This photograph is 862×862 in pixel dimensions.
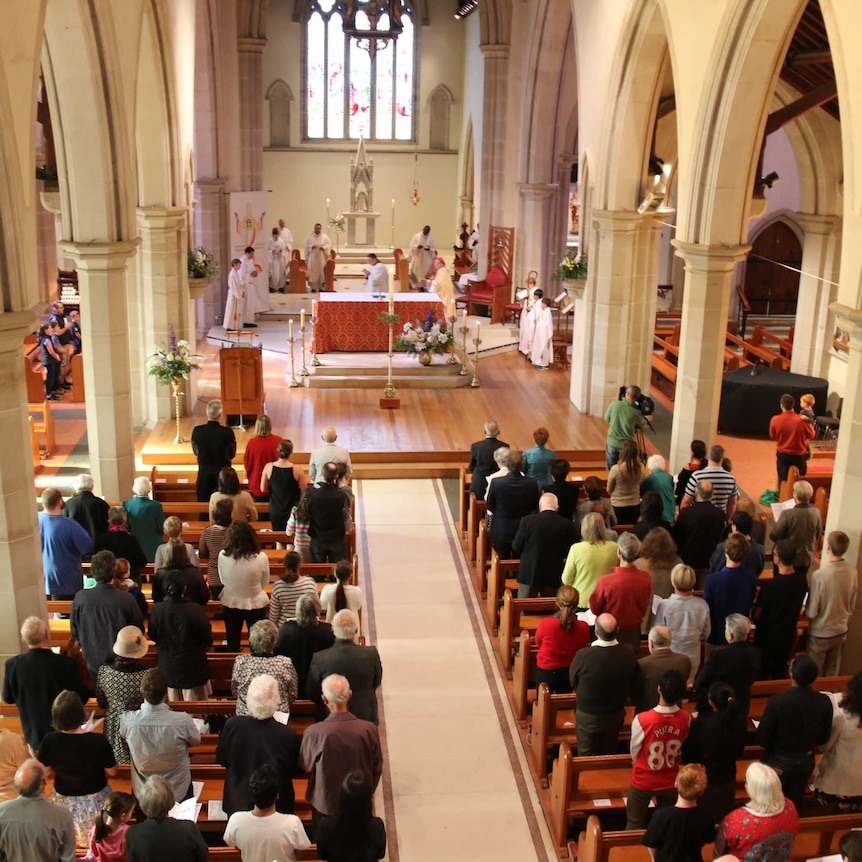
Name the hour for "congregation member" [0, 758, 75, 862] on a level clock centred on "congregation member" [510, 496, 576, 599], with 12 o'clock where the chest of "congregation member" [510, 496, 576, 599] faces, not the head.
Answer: "congregation member" [0, 758, 75, 862] is roughly at 7 o'clock from "congregation member" [510, 496, 576, 599].

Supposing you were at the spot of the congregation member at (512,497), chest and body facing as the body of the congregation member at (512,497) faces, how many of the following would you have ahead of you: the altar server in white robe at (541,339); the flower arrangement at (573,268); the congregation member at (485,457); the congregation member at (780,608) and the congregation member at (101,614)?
3

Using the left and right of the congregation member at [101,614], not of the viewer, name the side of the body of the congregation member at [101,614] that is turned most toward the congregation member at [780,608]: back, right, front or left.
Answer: right

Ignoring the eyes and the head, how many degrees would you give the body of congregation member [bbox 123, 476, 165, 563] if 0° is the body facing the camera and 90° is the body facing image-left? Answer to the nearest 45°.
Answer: approximately 180°

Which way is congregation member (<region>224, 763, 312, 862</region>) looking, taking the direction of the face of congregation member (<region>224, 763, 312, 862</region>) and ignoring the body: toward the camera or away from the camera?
away from the camera

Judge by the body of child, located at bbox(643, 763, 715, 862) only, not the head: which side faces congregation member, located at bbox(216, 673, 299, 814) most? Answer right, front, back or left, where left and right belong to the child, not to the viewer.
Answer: left

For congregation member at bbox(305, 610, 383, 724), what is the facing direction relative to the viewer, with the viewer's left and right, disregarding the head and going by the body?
facing away from the viewer

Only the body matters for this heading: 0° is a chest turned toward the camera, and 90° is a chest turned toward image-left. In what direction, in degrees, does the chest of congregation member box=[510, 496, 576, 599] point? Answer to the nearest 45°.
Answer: approximately 180°

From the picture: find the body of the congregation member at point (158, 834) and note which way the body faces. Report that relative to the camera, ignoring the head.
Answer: away from the camera

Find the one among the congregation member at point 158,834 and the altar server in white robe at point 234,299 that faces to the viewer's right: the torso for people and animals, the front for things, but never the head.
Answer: the altar server in white robe

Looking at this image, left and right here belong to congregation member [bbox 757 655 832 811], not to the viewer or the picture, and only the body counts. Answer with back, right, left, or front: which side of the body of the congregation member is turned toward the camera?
back
